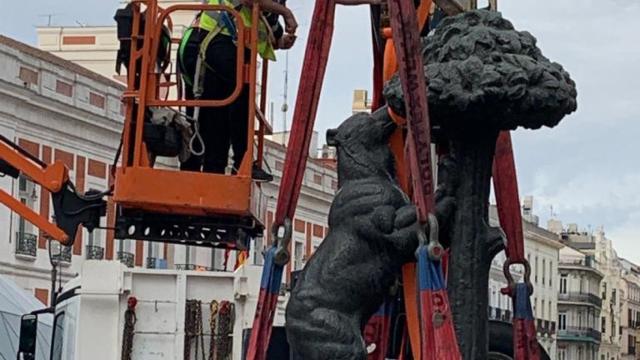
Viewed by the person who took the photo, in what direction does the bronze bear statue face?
facing to the right of the viewer

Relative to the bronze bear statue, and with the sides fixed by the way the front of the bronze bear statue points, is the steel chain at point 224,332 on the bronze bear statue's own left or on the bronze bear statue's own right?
on the bronze bear statue's own left

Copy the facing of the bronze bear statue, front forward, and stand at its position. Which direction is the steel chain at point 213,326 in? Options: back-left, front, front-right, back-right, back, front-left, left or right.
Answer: left

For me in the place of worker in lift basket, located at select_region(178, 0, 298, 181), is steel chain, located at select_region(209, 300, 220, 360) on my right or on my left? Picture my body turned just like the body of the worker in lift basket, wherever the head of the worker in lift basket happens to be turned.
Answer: on my left
